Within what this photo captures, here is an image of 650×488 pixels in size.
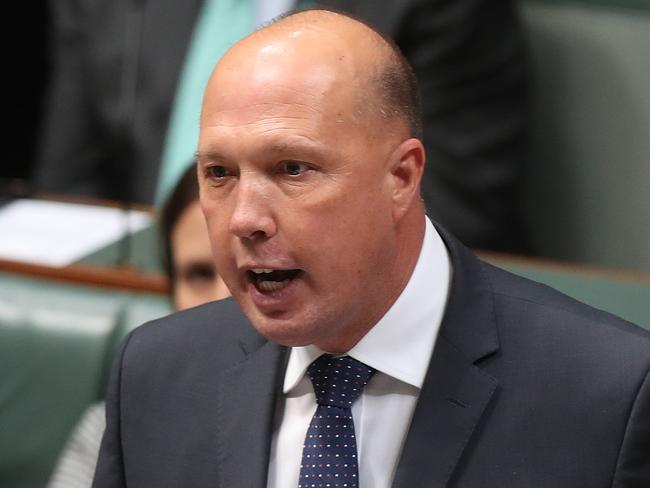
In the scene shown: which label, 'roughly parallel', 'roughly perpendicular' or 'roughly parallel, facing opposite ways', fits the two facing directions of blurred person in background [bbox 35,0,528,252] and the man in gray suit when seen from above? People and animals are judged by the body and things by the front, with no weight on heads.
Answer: roughly parallel

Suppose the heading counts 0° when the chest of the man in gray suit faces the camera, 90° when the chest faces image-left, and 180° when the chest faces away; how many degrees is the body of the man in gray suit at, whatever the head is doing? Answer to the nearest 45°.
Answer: approximately 45°

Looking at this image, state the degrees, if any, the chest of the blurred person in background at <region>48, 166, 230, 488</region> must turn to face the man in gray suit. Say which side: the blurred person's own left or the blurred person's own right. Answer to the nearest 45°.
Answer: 0° — they already face them

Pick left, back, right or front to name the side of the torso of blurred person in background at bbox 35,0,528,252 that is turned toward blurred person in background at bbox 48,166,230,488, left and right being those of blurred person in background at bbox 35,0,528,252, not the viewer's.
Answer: front

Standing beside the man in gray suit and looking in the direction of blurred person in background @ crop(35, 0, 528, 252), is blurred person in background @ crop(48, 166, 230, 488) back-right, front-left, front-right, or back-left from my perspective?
front-left

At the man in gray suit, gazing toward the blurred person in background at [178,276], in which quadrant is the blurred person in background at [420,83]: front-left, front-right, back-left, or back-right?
front-right

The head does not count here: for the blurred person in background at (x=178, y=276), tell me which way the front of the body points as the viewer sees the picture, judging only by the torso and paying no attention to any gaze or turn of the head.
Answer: toward the camera

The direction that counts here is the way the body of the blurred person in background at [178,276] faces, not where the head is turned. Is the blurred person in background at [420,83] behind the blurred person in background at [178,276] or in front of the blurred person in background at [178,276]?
behind

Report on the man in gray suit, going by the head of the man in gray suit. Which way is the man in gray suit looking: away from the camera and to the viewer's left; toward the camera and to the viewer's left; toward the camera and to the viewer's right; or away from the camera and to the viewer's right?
toward the camera and to the viewer's left

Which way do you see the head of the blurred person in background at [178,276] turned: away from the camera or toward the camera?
toward the camera

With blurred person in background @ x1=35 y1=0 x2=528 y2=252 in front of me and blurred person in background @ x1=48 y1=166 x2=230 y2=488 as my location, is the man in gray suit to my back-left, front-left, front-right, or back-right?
back-right

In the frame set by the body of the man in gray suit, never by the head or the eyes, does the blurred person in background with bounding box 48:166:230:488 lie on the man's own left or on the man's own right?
on the man's own right

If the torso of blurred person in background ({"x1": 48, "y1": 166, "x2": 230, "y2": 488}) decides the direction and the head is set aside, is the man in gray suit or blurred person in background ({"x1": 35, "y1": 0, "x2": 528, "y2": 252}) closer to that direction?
the man in gray suit

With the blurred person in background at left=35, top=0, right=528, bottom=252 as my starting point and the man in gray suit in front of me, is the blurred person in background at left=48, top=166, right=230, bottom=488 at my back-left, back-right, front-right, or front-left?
front-right
